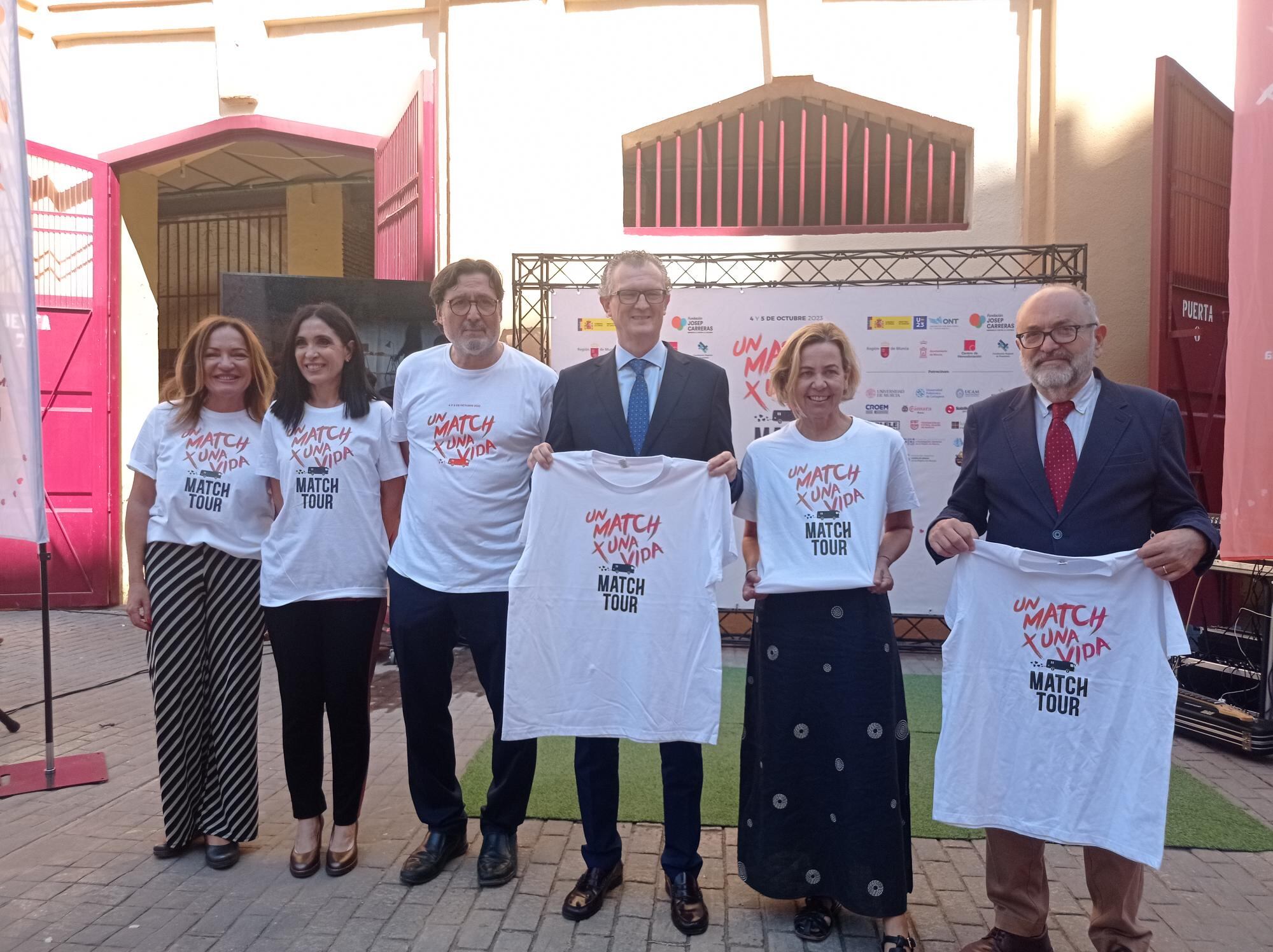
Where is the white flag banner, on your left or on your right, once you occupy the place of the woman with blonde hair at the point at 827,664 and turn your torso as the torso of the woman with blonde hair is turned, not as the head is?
on your right

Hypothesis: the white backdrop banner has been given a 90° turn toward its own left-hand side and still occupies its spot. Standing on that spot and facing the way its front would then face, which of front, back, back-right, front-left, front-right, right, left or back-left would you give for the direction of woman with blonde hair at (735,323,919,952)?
right

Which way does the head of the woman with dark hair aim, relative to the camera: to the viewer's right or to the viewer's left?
to the viewer's right

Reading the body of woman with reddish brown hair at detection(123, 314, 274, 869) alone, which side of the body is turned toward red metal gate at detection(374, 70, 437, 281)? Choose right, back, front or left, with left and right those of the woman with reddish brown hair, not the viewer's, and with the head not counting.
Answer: back

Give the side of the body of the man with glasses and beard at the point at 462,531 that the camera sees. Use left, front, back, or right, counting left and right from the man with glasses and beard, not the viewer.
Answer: front

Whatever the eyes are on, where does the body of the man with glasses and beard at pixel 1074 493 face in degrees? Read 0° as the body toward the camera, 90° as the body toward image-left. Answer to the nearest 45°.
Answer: approximately 0°

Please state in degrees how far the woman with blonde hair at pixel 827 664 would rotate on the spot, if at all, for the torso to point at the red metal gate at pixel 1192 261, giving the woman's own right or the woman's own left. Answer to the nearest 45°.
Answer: approximately 135° to the woman's own left

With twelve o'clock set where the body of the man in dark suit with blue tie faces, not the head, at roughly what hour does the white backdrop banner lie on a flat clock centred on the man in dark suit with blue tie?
The white backdrop banner is roughly at 7 o'clock from the man in dark suit with blue tie.

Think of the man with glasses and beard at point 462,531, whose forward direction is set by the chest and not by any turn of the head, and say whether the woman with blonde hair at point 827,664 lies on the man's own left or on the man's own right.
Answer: on the man's own left

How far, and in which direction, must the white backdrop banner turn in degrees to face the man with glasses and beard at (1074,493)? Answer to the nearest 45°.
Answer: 0° — it already faces them

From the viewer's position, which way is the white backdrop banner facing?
facing the viewer
